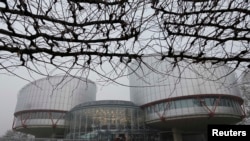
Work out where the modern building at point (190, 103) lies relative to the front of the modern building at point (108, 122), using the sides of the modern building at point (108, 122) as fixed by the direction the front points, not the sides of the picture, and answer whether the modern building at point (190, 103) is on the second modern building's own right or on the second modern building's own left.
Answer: on the second modern building's own left

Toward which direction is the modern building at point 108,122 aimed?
toward the camera
